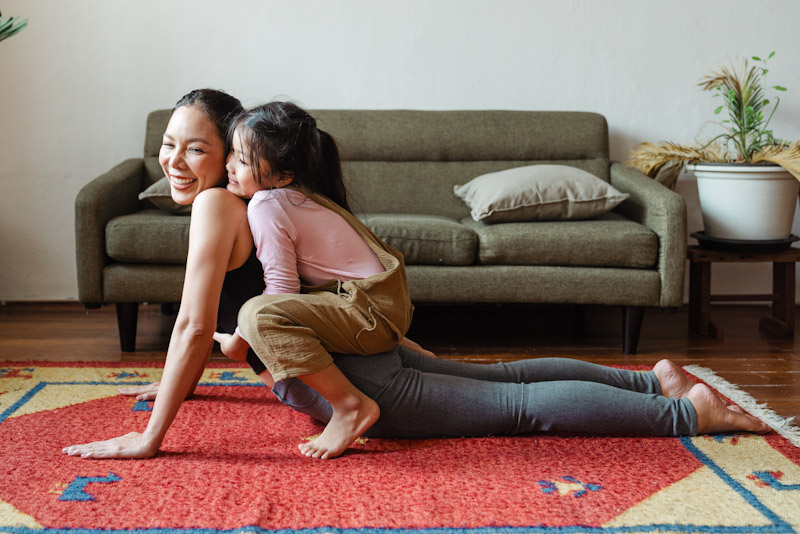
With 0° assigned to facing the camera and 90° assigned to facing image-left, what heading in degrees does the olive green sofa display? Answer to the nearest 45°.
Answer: approximately 0°

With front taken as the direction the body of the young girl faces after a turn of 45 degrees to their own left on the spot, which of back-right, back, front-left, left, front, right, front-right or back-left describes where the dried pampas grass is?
back

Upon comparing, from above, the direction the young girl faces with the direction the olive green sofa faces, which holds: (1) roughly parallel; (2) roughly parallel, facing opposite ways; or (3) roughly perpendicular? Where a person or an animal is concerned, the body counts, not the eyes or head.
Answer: roughly perpendicular

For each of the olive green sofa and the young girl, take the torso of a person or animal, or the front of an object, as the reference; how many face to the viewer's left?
1

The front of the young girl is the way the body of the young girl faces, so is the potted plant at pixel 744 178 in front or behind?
behind

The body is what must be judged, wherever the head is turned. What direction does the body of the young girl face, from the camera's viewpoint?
to the viewer's left

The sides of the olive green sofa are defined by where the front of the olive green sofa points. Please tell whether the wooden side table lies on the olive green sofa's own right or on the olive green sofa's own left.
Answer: on the olive green sofa's own left

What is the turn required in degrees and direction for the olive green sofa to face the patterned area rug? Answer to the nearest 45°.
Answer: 0° — it already faces it

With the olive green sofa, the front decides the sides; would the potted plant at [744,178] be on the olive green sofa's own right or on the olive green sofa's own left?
on the olive green sofa's own left

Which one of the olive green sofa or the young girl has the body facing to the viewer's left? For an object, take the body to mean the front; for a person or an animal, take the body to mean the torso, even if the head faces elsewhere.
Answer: the young girl
